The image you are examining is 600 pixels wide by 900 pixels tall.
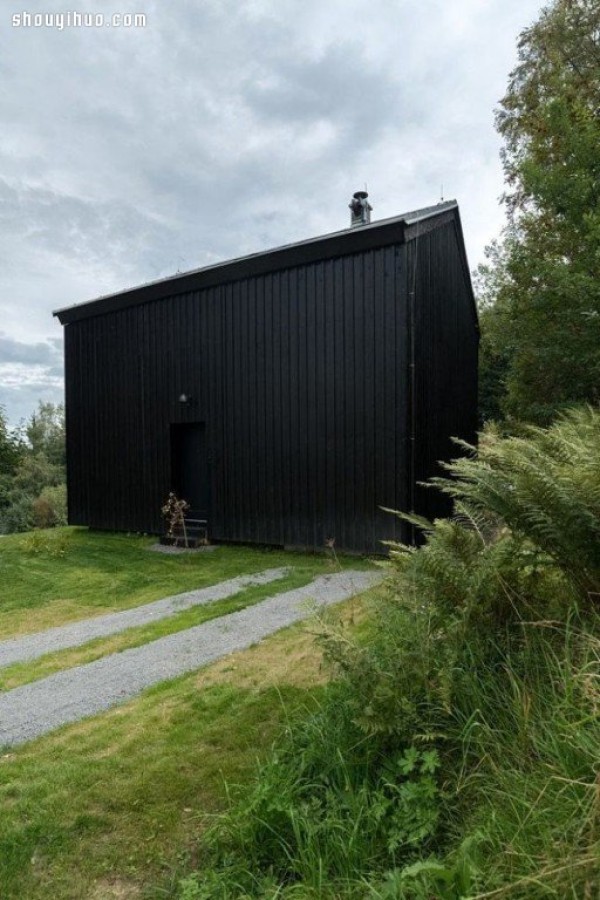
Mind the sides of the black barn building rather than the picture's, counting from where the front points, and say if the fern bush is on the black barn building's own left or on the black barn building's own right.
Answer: on the black barn building's own left

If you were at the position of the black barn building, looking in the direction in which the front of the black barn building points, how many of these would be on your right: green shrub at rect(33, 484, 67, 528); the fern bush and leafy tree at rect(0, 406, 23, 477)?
2

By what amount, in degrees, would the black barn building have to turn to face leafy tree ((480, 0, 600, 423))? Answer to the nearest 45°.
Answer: approximately 135° to its left

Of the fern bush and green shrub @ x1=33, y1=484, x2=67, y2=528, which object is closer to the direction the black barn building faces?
the fern bush

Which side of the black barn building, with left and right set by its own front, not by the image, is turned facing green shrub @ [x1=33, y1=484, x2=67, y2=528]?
right

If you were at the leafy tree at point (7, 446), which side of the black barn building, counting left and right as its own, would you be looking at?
right

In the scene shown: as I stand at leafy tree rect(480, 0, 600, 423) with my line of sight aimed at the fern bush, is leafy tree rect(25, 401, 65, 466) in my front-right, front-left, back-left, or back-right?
back-right

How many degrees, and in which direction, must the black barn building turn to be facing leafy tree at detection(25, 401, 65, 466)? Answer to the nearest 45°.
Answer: approximately 90° to its right

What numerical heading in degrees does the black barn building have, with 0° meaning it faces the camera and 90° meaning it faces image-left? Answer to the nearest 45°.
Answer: approximately 45°
